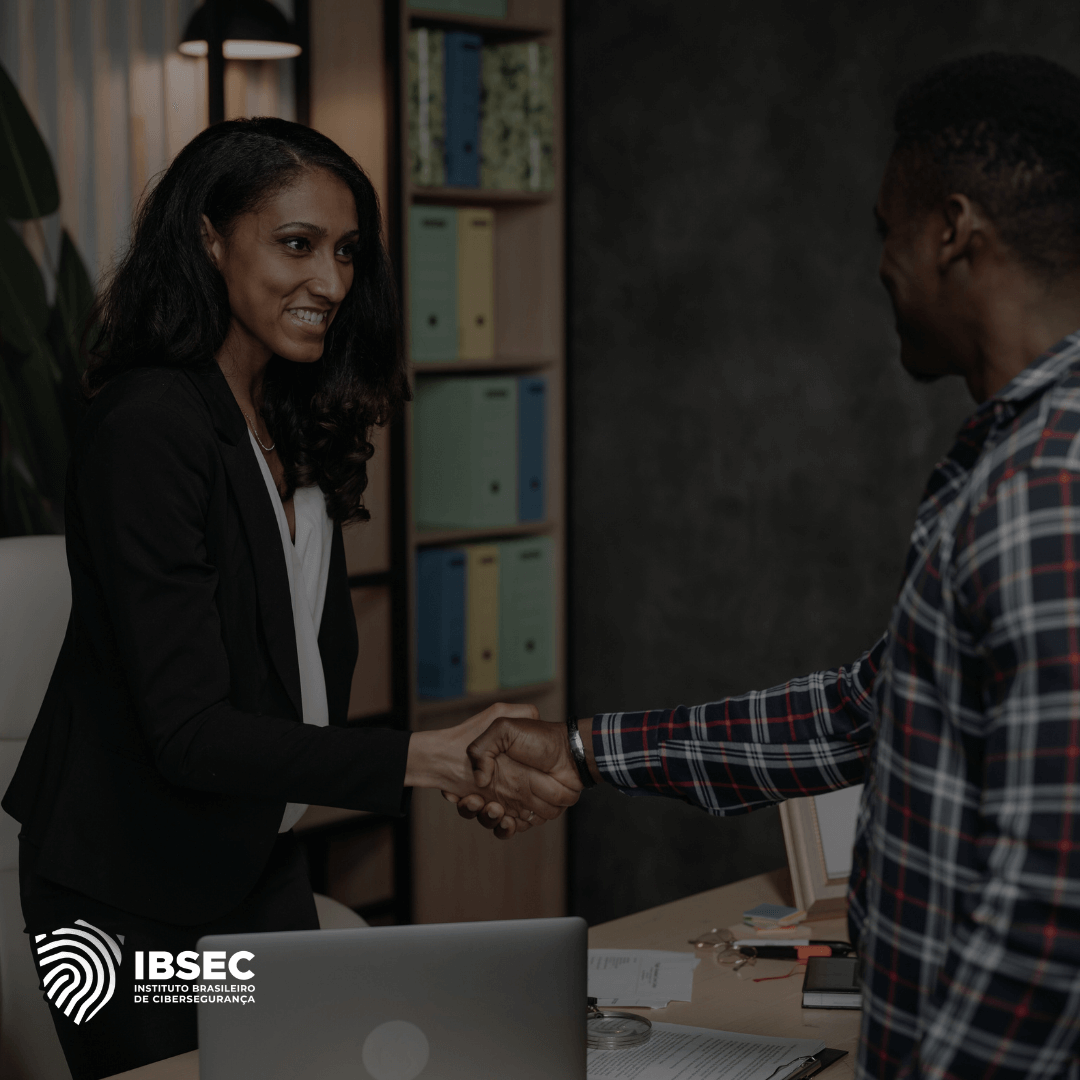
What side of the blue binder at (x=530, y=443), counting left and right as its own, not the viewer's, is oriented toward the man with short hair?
front

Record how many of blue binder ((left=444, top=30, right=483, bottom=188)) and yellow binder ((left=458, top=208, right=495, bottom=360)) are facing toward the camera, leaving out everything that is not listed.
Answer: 2

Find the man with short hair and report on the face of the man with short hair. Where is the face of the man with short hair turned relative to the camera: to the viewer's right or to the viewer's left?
to the viewer's left

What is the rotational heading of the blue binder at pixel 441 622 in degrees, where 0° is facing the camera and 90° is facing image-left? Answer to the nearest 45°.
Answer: approximately 0°

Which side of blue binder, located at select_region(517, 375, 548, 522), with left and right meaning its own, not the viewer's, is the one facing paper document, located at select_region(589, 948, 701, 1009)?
front

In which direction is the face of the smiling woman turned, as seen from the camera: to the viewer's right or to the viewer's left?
to the viewer's right
